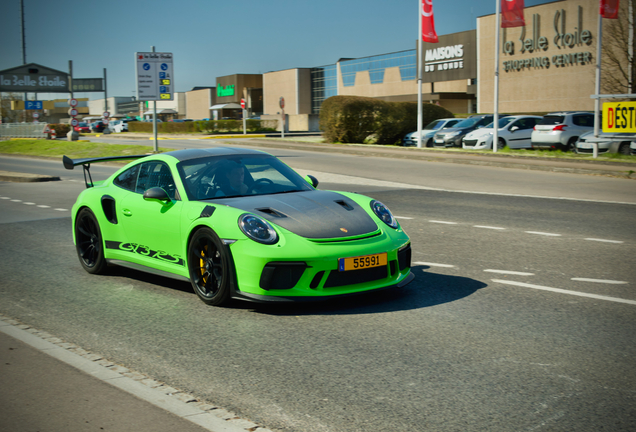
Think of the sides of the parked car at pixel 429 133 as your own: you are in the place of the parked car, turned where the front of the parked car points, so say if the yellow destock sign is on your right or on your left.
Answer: on your left

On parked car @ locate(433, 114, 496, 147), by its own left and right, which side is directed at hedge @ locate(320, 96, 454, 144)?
right

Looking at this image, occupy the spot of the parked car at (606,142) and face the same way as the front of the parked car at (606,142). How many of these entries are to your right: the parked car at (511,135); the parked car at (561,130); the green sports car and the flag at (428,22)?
3

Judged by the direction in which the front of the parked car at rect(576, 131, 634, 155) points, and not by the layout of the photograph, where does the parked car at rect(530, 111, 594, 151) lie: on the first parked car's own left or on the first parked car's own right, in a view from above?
on the first parked car's own right

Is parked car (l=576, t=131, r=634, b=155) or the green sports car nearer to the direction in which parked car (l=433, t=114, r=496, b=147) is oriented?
the green sports car

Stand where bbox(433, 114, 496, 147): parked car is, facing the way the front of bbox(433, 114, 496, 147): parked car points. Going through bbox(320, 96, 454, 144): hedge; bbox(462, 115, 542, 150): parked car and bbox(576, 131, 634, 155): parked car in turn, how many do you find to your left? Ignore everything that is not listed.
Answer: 2

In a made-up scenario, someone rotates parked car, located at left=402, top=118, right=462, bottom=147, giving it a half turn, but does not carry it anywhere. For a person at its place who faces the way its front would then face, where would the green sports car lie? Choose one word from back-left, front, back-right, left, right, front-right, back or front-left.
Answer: back-right

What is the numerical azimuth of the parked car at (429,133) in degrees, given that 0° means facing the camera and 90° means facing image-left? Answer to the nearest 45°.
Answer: approximately 45°

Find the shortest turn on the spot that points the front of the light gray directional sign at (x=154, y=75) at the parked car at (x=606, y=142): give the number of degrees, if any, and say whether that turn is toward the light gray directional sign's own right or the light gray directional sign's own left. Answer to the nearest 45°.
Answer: approximately 45° to the light gray directional sign's own left

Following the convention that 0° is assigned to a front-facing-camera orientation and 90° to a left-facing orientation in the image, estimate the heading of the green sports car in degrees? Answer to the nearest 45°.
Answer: approximately 315°

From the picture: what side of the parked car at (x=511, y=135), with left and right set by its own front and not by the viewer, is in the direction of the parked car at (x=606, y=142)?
left
